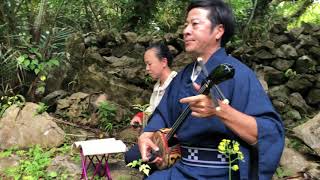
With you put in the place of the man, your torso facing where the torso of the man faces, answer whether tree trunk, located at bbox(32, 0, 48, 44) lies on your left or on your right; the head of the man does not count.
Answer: on your right

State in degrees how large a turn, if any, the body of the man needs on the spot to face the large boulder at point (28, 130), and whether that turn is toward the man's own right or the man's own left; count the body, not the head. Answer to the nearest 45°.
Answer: approximately 90° to the man's own right

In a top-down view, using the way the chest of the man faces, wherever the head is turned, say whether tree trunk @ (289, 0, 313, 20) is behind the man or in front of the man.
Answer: behind

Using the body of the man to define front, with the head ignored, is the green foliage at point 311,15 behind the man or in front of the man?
behind

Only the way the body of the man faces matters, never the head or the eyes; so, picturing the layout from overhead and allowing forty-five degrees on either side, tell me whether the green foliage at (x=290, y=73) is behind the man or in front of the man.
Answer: behind

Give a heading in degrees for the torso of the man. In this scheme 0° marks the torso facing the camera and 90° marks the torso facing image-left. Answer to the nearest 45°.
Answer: approximately 45°

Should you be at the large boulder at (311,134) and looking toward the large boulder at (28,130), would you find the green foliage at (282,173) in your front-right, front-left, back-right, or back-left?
front-left

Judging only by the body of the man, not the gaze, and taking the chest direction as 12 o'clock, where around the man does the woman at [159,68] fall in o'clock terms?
The woman is roughly at 4 o'clock from the man.

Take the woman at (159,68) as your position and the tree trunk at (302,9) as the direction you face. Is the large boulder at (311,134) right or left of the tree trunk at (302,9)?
right
